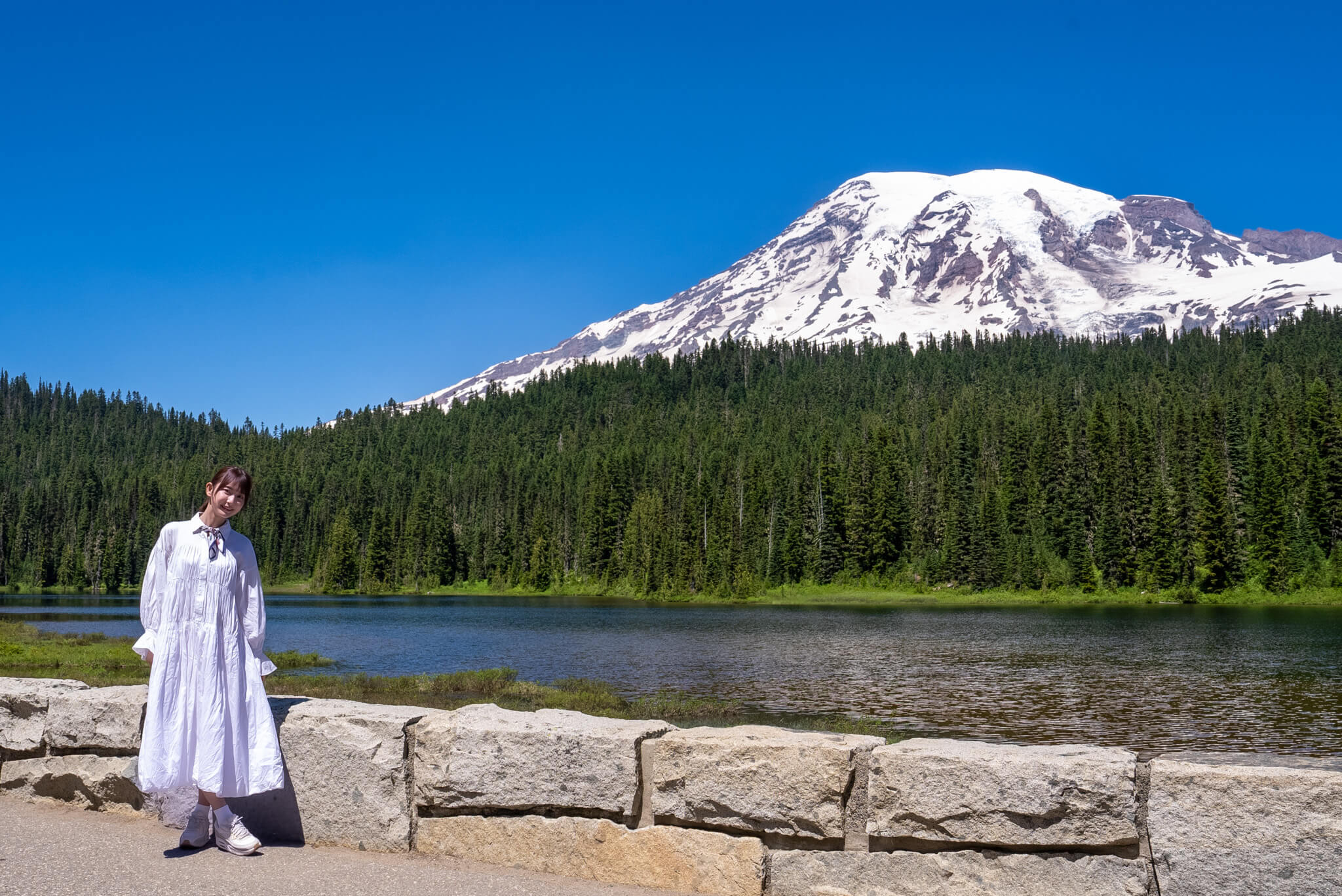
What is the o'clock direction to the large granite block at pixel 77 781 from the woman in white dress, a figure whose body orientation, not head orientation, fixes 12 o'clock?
The large granite block is roughly at 5 o'clock from the woman in white dress.

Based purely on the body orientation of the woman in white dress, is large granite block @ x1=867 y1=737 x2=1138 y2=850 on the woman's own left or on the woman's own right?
on the woman's own left

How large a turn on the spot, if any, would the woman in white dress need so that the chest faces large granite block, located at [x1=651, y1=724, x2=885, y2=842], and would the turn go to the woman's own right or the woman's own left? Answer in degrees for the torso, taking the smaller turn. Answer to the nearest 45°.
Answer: approximately 45° to the woman's own left

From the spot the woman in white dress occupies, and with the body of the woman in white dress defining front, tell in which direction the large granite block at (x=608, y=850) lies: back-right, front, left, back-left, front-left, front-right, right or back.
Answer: front-left

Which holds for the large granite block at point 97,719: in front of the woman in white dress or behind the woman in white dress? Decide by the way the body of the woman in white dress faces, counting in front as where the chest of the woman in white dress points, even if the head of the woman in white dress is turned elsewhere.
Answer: behind

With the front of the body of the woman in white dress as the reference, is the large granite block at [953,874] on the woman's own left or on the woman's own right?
on the woman's own left

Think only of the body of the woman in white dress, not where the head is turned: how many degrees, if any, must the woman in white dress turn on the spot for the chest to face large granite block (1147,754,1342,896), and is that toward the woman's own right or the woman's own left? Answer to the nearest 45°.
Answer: approximately 45° to the woman's own left

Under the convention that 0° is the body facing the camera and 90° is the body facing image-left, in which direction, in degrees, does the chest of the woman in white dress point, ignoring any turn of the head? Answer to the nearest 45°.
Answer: approximately 0°
